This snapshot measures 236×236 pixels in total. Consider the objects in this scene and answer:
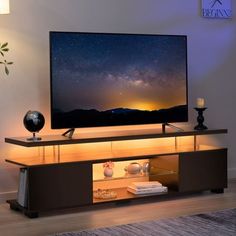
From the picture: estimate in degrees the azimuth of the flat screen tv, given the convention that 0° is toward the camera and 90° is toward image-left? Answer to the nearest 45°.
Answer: approximately 315°

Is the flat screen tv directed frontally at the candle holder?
no

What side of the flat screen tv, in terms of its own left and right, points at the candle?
left

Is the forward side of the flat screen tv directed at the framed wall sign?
no

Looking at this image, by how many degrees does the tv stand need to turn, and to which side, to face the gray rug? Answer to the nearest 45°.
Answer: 0° — it already faces it
